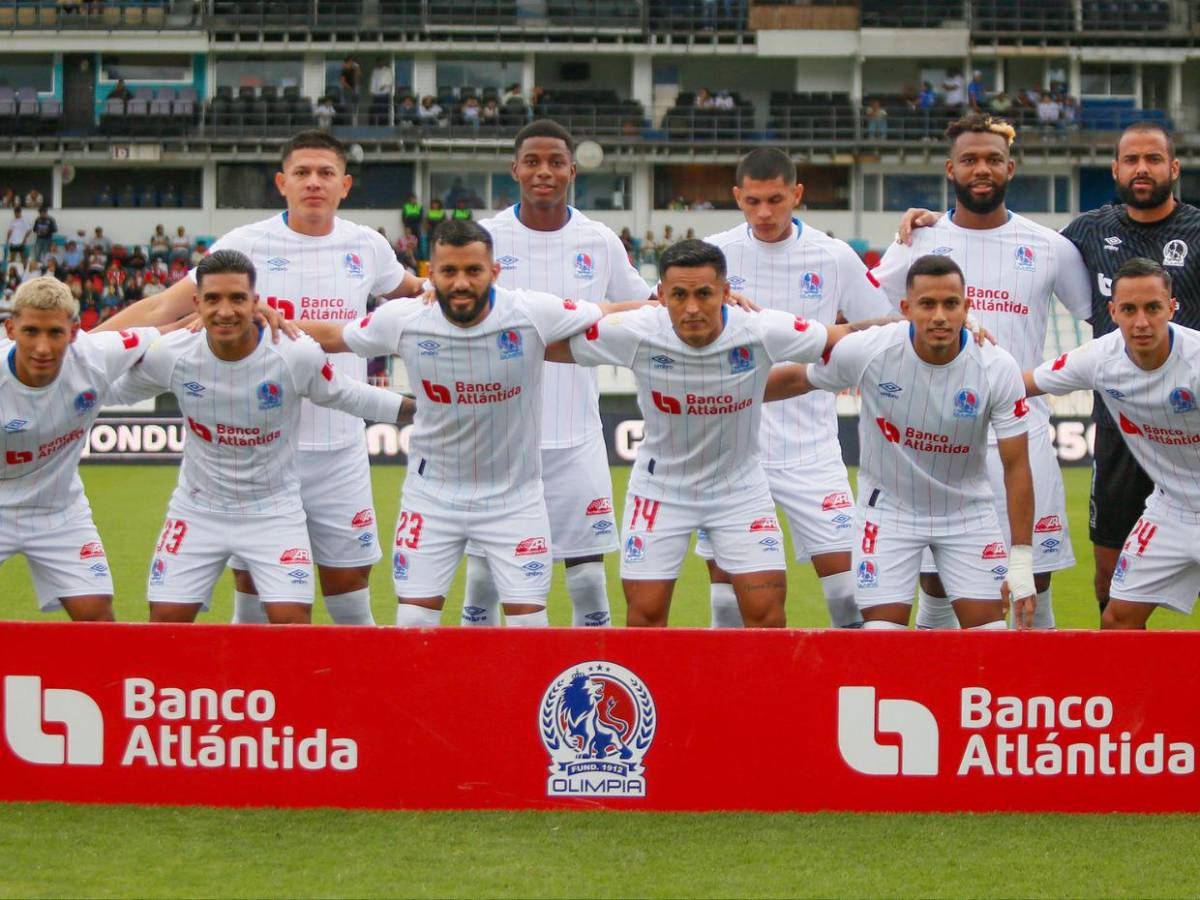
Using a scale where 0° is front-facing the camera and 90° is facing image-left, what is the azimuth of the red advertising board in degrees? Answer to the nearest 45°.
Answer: approximately 0°

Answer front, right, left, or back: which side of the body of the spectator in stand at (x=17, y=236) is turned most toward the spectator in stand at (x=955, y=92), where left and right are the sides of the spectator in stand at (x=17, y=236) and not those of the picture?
left

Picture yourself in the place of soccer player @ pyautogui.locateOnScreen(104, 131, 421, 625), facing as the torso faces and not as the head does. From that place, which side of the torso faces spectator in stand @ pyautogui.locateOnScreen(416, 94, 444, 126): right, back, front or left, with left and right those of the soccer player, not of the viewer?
back

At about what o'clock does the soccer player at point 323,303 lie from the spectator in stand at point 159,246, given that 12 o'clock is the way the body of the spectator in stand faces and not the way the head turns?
The soccer player is roughly at 12 o'clock from the spectator in stand.

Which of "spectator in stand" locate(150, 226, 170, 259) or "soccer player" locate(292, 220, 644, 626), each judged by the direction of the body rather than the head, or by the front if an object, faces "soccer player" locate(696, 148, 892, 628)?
the spectator in stand

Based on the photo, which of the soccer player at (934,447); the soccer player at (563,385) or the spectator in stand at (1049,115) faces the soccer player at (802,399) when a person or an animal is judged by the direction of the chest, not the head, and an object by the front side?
the spectator in stand

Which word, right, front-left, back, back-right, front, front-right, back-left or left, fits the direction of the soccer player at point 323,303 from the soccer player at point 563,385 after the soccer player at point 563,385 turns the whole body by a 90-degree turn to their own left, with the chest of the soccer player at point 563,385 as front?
back

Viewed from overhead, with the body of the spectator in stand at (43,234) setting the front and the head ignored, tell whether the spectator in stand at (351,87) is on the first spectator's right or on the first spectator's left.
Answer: on the first spectator's left
